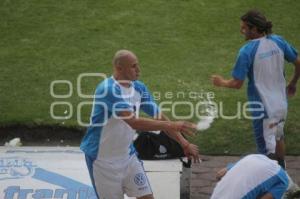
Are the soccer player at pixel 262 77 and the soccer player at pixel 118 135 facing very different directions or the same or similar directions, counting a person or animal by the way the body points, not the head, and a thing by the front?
very different directions

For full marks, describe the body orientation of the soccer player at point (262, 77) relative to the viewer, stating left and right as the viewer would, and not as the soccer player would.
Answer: facing away from the viewer and to the left of the viewer

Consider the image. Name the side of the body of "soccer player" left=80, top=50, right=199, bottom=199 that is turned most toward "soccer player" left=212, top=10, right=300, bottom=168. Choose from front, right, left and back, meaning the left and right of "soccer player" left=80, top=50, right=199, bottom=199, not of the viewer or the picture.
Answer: left

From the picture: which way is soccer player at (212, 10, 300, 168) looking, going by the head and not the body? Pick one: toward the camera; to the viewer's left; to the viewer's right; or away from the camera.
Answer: to the viewer's left

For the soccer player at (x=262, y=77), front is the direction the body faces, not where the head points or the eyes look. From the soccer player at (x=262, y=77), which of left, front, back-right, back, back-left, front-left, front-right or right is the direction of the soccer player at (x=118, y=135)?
left

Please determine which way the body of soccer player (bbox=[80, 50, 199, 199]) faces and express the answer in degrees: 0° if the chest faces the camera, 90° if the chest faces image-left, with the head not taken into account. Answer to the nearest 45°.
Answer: approximately 315°

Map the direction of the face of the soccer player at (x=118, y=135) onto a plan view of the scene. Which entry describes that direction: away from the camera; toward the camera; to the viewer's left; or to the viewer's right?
to the viewer's right
